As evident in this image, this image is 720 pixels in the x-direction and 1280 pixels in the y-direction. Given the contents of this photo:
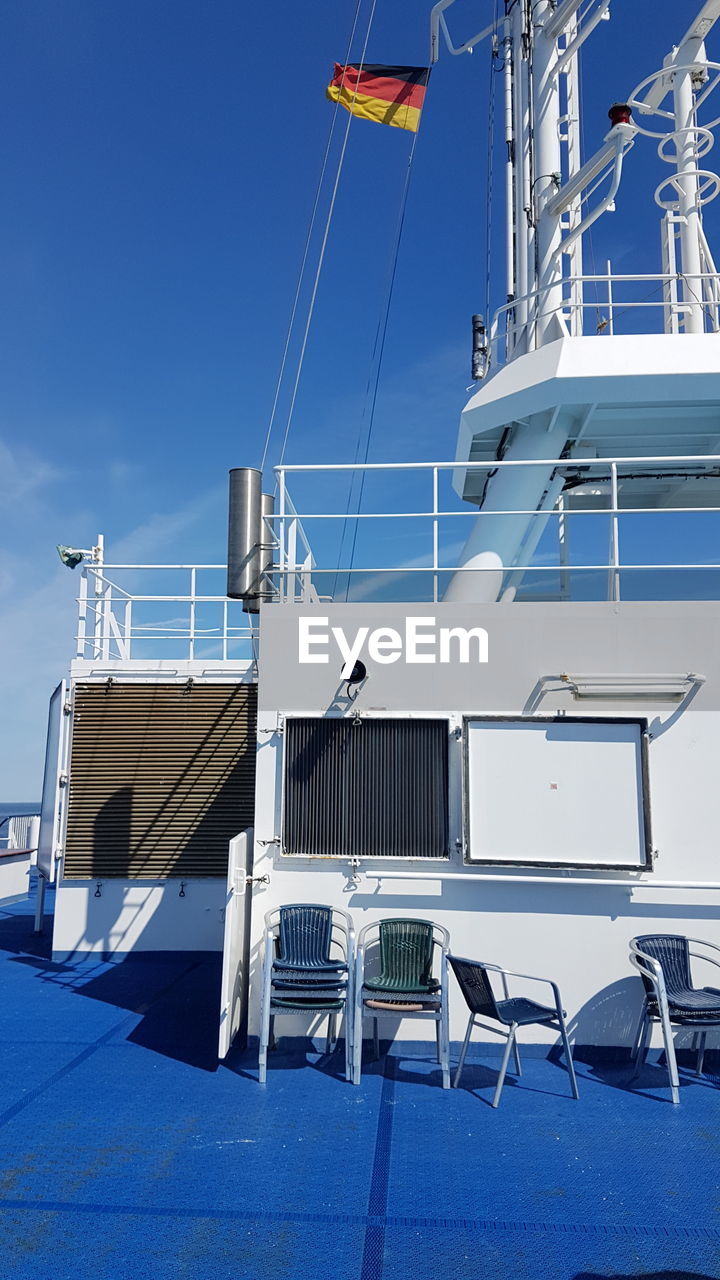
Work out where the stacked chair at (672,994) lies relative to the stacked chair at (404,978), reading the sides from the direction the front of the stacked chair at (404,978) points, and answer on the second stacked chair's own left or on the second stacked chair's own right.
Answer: on the second stacked chair's own left

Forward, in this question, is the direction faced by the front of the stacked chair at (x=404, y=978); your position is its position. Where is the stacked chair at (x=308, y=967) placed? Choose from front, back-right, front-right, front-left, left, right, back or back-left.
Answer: right

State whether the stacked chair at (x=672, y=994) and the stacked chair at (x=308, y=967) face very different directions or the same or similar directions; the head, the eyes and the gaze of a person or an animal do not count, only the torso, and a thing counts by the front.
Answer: same or similar directions

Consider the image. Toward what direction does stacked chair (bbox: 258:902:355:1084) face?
toward the camera

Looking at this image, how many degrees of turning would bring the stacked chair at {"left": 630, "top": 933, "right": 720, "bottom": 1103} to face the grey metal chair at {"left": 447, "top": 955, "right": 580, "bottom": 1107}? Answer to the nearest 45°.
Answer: approximately 90° to its right

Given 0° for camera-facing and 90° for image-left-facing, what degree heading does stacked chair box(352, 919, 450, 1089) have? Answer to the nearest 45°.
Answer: approximately 0°

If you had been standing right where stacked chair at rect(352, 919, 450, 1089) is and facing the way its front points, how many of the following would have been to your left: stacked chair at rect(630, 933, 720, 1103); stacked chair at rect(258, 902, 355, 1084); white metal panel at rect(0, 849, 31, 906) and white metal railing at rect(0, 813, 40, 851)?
1

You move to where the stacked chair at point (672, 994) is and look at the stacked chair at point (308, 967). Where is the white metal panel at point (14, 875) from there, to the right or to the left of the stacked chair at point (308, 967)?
right

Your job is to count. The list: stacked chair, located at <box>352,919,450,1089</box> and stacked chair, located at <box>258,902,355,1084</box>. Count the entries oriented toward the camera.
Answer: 2

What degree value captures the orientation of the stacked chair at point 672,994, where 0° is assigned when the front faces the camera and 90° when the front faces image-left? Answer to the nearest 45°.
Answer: approximately 315°
